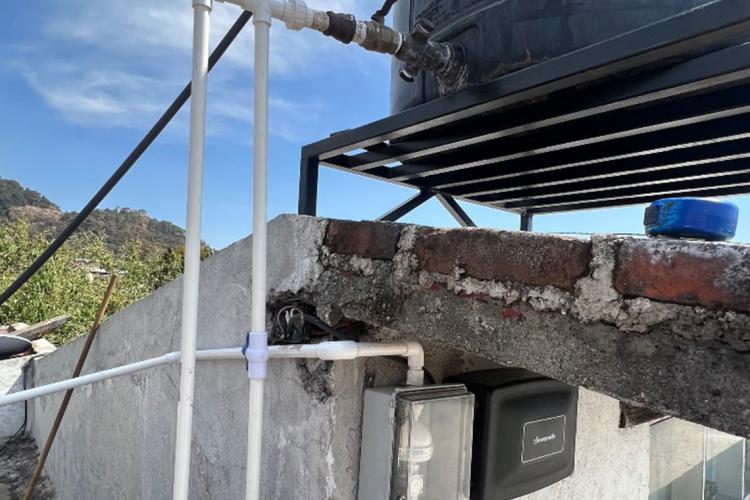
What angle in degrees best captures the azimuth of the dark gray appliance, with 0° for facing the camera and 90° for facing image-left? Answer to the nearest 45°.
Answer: approximately 315°

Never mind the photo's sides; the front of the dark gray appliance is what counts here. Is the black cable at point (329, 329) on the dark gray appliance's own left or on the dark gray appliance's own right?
on the dark gray appliance's own right

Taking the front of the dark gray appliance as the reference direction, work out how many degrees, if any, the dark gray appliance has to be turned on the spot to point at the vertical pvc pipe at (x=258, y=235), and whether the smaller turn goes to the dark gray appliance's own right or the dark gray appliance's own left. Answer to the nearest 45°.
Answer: approximately 90° to the dark gray appliance's own right

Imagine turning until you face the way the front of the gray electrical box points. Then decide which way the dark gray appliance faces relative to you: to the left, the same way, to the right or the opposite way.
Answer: the same way

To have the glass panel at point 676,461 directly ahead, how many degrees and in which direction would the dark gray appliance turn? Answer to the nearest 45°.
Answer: approximately 90° to its left

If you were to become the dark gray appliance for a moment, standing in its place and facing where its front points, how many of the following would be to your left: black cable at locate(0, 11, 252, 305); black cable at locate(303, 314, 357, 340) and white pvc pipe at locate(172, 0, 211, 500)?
0

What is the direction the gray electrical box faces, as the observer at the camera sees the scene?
facing the viewer and to the right of the viewer

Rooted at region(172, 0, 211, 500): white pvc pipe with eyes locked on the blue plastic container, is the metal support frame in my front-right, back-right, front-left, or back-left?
front-left

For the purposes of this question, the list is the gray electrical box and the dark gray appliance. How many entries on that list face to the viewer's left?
0

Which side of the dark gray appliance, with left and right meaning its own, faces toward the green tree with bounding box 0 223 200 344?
back

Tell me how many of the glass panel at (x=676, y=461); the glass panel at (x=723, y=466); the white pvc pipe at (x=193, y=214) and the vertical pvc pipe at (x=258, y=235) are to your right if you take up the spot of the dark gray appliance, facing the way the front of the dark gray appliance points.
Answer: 2

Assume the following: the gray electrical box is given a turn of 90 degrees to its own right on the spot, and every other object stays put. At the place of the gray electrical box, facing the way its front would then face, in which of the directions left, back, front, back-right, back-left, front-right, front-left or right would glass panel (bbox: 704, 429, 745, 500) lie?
back

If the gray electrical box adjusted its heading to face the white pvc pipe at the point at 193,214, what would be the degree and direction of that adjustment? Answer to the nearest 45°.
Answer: approximately 90° to its right

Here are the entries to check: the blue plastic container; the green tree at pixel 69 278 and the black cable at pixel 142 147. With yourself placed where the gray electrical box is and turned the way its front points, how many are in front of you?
1
